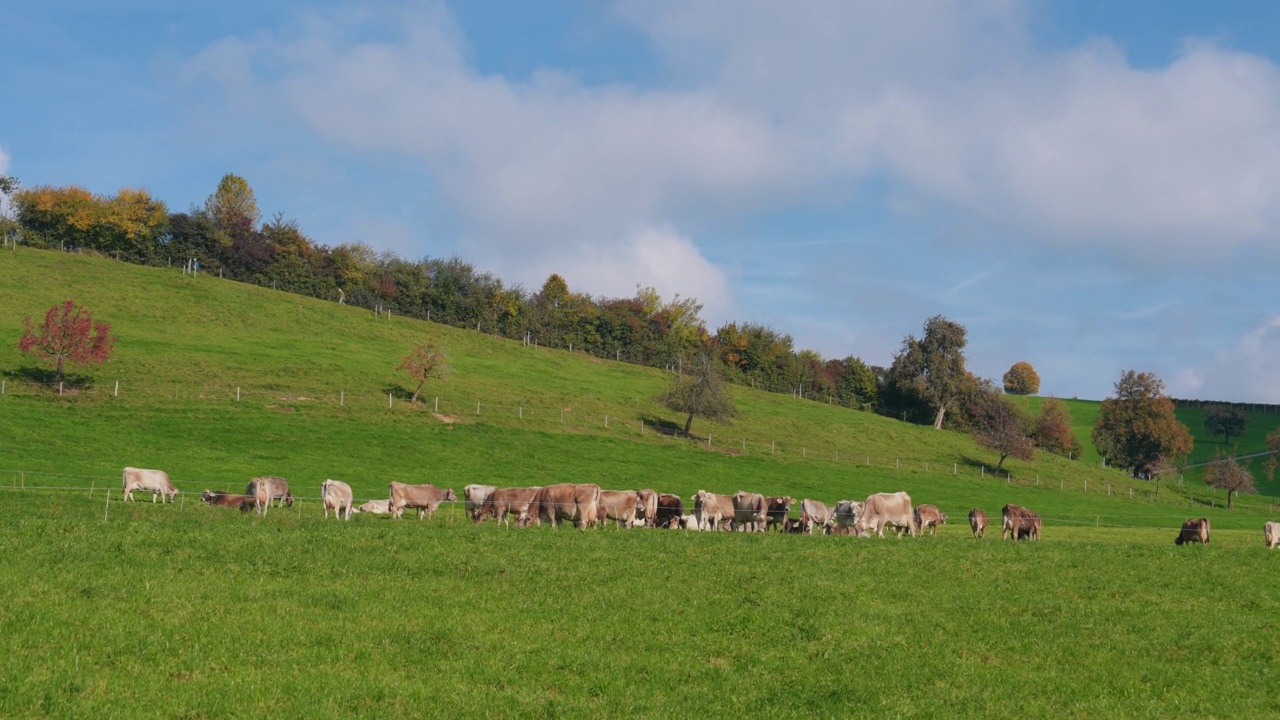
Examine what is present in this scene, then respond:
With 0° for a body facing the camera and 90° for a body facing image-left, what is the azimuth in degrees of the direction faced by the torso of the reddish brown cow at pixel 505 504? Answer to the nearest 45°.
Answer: approximately 90°

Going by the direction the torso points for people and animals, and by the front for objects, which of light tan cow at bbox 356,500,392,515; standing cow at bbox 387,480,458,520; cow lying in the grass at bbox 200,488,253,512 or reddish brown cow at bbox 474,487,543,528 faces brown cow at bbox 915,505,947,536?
standing cow at bbox 387,480,458,520

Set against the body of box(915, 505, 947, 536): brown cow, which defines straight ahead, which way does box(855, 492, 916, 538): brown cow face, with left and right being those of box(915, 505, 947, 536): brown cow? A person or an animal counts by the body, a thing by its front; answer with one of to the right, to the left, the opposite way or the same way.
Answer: the opposite way

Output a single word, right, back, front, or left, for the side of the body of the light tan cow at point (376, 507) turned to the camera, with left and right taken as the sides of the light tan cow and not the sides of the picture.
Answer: left

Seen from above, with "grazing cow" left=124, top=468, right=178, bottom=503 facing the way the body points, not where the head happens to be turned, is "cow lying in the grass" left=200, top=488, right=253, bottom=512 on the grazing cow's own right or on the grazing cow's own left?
on the grazing cow's own right

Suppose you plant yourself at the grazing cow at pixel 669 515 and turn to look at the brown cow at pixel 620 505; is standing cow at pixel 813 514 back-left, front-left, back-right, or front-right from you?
back-left

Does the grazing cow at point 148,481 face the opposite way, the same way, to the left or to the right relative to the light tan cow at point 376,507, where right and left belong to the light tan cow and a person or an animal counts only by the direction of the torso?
the opposite way

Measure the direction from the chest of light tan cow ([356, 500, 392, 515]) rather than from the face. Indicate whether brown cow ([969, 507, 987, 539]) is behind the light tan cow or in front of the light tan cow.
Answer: behind

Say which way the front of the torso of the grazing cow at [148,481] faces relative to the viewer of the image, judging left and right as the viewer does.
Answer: facing to the right of the viewer

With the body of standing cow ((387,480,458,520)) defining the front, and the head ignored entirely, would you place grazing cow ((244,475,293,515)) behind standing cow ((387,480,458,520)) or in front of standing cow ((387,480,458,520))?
behind

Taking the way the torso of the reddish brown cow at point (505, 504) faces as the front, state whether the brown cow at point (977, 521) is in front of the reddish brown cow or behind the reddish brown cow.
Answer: behind

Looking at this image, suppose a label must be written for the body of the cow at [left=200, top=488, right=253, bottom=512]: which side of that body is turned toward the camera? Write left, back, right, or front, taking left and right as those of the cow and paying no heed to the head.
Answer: left

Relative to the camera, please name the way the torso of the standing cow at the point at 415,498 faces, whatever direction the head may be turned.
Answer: to the viewer's right

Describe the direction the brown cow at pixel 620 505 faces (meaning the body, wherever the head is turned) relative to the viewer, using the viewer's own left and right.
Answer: facing to the right of the viewer

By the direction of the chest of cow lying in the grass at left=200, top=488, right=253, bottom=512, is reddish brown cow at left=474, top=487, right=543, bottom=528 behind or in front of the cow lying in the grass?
behind

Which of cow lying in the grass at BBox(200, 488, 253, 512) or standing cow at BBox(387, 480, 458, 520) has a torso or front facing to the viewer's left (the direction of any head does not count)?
cow lying in the grass at BBox(200, 488, 253, 512)
